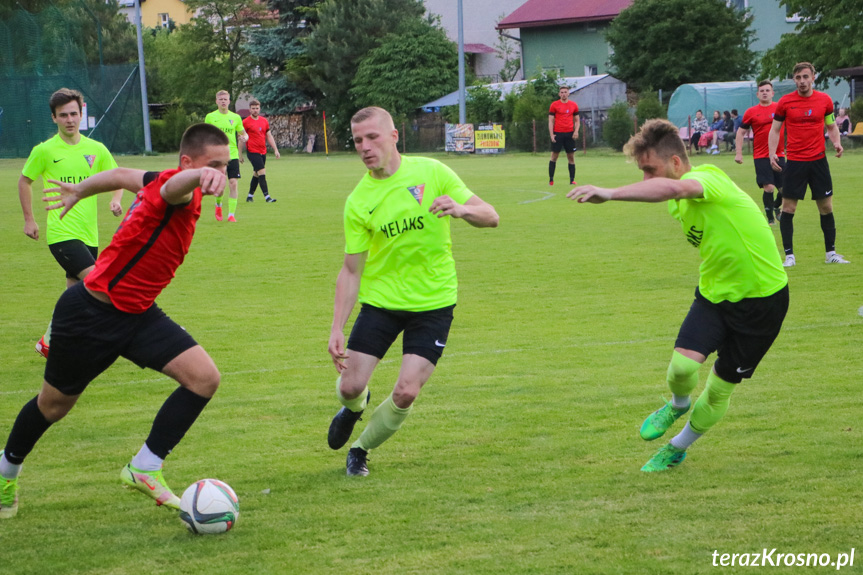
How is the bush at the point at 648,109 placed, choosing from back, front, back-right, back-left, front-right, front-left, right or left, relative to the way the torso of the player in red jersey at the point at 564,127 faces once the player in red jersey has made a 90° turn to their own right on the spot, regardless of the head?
right

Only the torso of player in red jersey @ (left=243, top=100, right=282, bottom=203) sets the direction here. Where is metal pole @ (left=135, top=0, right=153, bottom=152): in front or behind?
behind

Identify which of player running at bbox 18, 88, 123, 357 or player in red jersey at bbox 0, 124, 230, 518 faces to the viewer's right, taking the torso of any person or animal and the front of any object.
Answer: the player in red jersey

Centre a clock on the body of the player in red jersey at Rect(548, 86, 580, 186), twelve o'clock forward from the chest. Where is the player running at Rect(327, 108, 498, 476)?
The player running is roughly at 12 o'clock from the player in red jersey.

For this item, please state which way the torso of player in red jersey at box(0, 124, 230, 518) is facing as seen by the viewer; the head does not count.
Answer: to the viewer's right

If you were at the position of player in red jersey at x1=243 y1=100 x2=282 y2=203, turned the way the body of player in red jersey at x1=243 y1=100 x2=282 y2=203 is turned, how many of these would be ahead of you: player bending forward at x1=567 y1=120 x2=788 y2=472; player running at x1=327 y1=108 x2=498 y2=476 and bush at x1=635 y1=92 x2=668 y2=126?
2

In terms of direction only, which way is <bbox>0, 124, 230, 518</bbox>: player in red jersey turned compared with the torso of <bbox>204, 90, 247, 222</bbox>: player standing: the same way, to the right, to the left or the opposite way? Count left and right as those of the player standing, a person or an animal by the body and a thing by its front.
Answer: to the left

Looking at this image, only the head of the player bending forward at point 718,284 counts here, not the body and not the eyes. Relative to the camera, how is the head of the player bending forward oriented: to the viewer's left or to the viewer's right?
to the viewer's left

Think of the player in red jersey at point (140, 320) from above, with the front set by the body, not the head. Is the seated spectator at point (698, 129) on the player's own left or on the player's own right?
on the player's own left

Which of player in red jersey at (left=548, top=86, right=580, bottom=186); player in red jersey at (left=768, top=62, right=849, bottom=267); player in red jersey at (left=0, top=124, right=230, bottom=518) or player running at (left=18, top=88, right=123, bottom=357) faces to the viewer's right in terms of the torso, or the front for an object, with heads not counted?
player in red jersey at (left=0, top=124, right=230, bottom=518)

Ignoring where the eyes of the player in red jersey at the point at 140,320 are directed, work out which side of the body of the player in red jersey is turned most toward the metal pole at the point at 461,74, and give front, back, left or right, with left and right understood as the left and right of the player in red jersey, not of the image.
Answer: left

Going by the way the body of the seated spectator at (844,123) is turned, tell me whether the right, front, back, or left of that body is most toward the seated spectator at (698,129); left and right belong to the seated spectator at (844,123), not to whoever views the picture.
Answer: right
